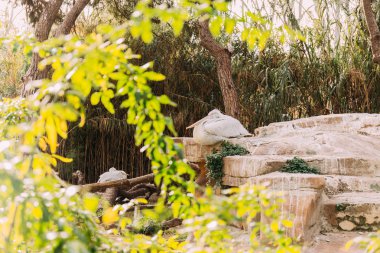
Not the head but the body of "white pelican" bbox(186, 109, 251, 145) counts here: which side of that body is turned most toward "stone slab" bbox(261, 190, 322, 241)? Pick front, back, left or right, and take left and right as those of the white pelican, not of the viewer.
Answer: left

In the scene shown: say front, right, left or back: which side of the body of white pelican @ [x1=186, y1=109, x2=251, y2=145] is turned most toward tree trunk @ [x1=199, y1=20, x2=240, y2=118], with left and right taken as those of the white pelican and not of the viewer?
right

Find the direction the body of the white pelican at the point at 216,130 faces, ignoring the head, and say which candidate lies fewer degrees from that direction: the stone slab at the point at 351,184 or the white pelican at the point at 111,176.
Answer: the white pelican

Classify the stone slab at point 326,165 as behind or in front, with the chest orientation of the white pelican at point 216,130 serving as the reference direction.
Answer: behind

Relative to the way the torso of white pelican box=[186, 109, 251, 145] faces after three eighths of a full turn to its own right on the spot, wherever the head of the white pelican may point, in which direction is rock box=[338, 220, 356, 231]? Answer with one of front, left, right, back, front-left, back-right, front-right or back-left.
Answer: right

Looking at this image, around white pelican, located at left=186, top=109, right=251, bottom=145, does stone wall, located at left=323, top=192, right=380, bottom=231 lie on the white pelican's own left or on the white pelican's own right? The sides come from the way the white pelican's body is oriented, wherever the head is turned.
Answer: on the white pelican's own left

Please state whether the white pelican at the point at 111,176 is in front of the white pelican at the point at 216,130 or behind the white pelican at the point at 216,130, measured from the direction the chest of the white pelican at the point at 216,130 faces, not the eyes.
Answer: in front

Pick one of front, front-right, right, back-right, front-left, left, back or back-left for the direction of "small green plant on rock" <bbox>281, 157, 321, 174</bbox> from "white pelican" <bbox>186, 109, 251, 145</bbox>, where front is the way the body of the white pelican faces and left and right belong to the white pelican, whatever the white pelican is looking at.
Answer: back-left

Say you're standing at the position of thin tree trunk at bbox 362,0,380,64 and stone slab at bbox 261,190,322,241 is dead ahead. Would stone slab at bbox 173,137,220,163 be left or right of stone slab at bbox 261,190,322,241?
right

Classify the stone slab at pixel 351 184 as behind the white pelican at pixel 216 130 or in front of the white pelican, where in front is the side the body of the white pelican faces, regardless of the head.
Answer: behind

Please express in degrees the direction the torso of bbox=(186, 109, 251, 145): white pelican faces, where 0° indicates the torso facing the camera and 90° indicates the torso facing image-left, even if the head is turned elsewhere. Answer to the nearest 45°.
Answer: approximately 90°
